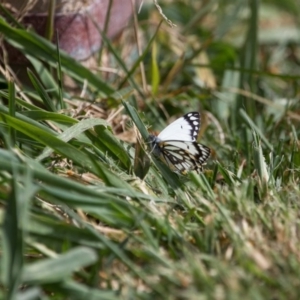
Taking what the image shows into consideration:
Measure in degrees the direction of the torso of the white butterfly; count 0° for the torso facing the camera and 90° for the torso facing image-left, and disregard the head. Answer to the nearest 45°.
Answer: approximately 90°
